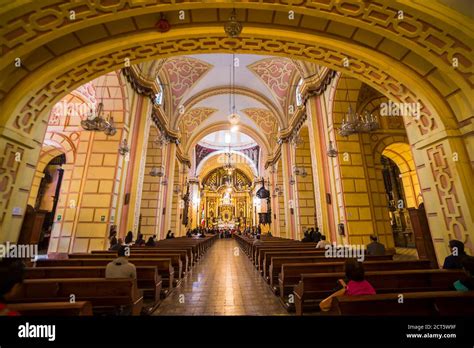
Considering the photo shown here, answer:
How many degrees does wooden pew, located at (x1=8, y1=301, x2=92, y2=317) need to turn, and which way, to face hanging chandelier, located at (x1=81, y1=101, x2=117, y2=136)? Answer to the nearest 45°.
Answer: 0° — it already faces it

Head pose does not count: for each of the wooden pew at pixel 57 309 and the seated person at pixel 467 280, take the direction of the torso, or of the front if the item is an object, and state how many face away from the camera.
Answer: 2

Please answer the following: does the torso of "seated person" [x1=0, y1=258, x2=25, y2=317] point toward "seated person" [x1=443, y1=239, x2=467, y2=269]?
no

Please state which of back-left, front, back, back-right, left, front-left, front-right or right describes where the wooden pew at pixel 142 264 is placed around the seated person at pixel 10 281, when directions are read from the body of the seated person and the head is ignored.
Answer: front

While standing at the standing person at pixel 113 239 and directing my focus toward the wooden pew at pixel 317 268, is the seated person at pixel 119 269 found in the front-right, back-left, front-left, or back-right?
front-right

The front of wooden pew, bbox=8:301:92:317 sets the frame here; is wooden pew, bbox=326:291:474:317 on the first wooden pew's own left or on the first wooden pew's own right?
on the first wooden pew's own right

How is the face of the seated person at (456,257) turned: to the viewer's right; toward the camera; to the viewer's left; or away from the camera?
away from the camera

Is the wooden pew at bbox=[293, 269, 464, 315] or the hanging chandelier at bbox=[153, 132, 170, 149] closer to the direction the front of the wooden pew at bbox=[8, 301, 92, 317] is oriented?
the hanging chandelier

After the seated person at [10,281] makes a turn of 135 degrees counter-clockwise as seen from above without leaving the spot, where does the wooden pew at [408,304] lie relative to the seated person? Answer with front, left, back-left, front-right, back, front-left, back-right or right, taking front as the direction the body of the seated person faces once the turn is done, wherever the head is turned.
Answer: back-left

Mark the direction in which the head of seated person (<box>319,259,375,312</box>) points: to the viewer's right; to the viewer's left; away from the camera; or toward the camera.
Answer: away from the camera

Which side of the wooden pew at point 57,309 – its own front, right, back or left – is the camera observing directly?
back

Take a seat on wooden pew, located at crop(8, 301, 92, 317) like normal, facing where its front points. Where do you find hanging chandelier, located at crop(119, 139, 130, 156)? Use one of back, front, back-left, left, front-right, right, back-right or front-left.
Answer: front

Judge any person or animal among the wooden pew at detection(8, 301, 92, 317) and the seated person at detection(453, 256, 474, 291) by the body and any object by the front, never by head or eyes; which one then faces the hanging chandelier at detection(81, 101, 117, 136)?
the wooden pew

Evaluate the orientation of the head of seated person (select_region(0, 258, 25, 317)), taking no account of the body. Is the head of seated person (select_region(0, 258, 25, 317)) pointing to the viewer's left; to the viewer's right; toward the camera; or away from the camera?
away from the camera

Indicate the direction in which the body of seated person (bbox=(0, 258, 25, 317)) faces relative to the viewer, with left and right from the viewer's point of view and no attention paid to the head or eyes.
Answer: facing away from the viewer and to the right of the viewer

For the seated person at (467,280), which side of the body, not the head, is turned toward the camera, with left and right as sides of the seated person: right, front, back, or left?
back
